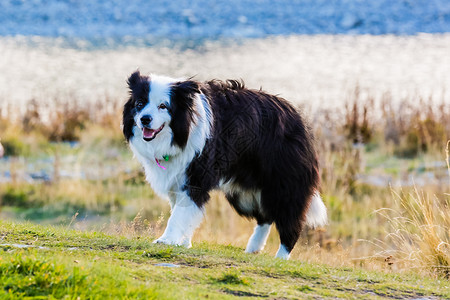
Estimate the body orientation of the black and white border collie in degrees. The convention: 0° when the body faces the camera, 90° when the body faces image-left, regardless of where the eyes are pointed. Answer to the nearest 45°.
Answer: approximately 90°
